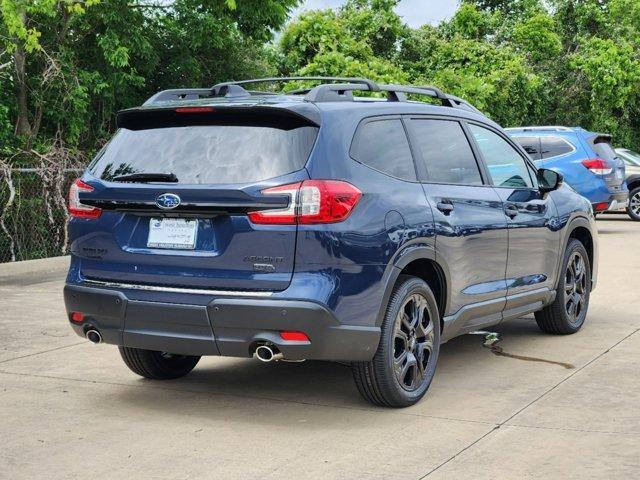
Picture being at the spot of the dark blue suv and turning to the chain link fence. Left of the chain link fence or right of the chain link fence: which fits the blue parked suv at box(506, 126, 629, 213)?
right

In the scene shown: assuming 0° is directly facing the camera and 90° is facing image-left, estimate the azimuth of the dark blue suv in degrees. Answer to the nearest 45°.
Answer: approximately 225°

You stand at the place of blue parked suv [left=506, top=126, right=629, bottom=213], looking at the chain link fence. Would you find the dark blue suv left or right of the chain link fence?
left

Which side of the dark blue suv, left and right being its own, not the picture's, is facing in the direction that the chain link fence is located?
left

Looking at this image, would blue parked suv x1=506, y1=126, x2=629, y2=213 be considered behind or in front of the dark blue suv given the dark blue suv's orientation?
in front

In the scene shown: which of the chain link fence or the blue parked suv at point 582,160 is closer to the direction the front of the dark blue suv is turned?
the blue parked suv
